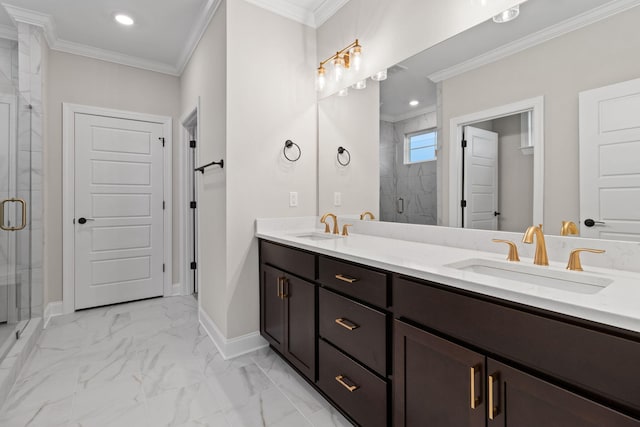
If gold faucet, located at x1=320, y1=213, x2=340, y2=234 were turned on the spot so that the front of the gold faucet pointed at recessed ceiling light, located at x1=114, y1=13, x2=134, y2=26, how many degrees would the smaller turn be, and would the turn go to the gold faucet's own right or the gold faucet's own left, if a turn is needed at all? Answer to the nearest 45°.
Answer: approximately 45° to the gold faucet's own right

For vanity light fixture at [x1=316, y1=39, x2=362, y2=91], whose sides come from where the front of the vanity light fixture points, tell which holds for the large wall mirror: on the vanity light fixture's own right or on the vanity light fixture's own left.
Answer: on the vanity light fixture's own left

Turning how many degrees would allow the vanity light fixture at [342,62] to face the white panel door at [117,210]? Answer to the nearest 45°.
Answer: approximately 45° to its right

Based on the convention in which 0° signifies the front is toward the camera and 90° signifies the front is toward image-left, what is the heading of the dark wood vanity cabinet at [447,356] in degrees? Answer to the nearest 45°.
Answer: approximately 45°
